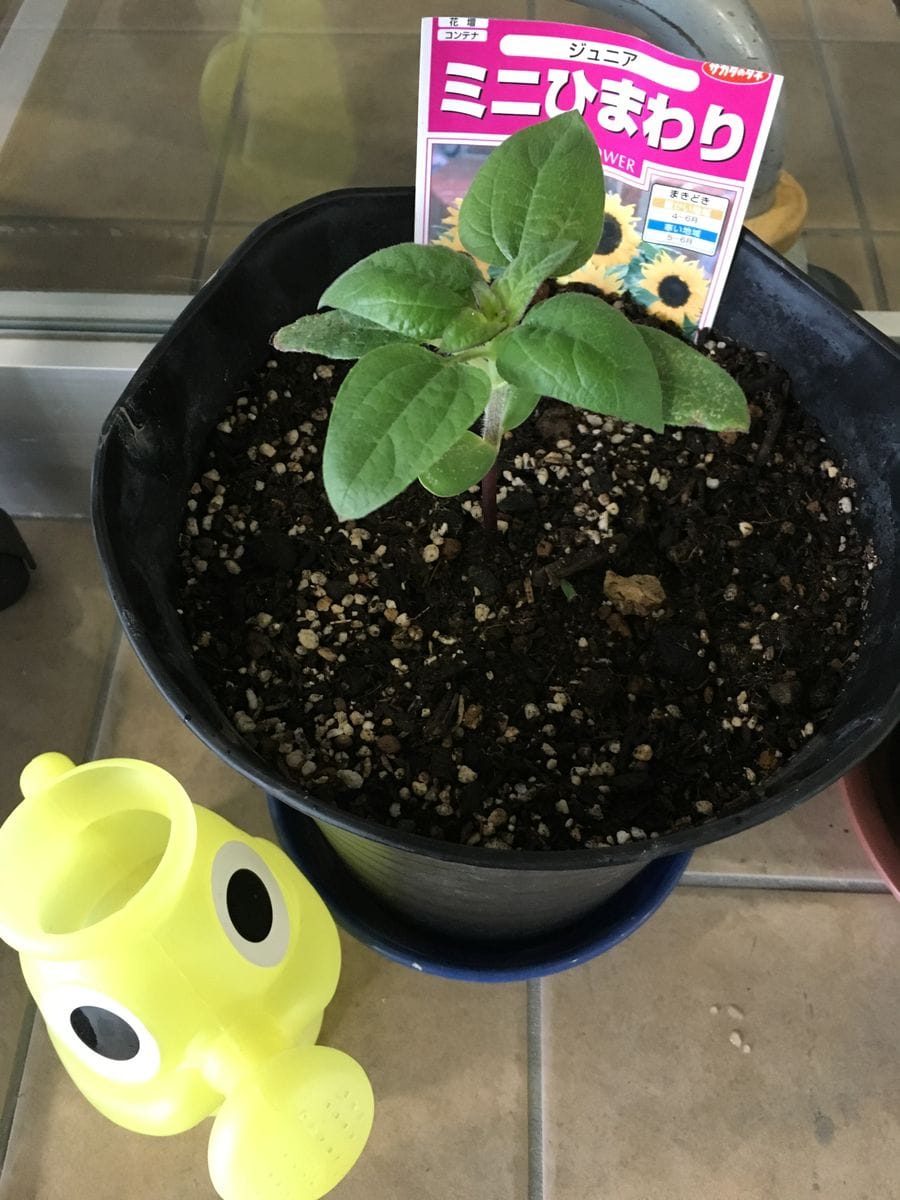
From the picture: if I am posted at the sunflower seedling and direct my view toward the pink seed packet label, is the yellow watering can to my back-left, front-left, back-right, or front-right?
back-left

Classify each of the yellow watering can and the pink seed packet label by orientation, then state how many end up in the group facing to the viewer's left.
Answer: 0

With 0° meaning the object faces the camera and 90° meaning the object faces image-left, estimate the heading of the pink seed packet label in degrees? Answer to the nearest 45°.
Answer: approximately 0°

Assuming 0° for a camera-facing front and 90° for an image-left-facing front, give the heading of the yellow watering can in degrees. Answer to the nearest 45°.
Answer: approximately 315°
